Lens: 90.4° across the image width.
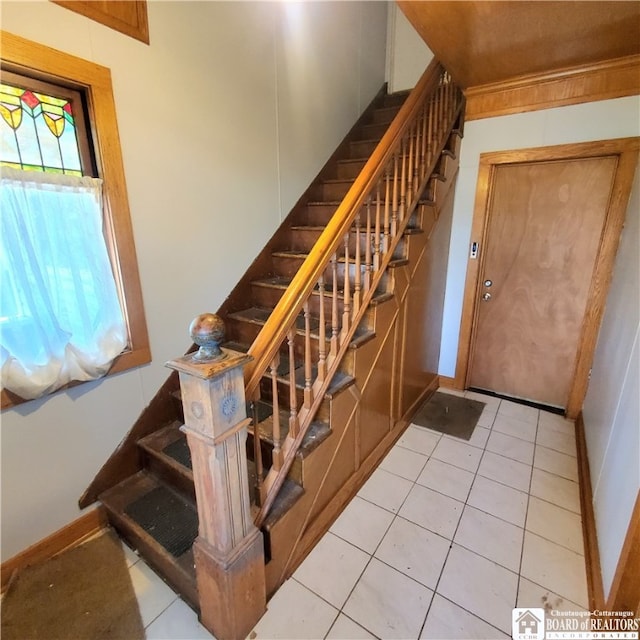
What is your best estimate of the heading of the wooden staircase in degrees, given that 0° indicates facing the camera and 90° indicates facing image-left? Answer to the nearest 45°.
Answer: approximately 45°

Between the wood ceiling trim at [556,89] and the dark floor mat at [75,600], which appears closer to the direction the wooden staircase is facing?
the dark floor mat

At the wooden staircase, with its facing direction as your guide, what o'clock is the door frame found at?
The door frame is roughly at 7 o'clock from the wooden staircase.

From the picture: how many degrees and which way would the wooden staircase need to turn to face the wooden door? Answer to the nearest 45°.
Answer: approximately 135° to its left

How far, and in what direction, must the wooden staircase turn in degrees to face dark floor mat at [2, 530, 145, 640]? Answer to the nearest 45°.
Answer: approximately 45° to its right

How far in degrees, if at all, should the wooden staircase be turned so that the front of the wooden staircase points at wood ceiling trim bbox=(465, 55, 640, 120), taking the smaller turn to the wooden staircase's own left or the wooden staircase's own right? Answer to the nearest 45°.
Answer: approximately 135° to the wooden staircase's own left
